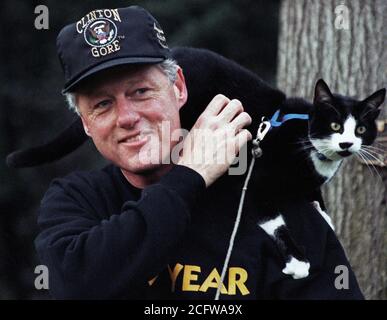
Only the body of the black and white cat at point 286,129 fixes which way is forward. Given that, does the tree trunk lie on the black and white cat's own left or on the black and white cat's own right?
on the black and white cat's own left

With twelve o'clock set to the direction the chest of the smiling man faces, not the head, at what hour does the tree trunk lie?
The tree trunk is roughly at 7 o'clock from the smiling man.

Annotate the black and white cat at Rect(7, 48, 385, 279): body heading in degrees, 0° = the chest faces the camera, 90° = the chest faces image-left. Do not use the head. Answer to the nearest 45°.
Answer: approximately 315°

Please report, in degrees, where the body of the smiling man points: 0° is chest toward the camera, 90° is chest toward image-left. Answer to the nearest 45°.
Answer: approximately 0°
